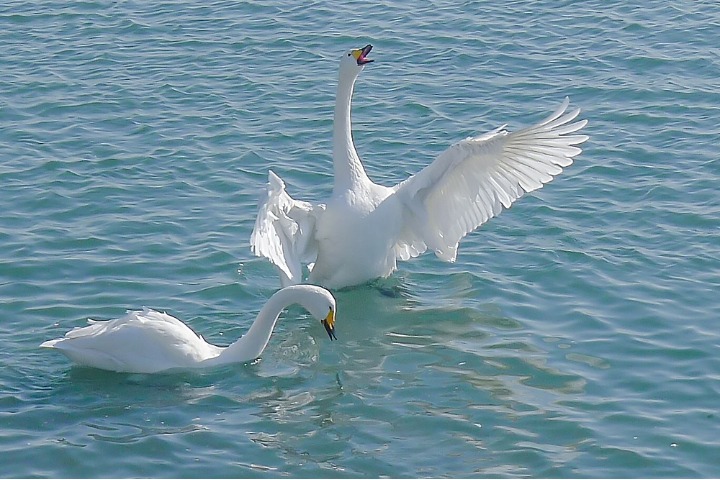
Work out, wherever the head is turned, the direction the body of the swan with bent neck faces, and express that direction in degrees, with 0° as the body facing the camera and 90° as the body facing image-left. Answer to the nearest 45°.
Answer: approximately 270°

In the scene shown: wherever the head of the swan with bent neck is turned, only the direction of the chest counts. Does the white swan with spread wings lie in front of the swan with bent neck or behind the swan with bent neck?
in front
